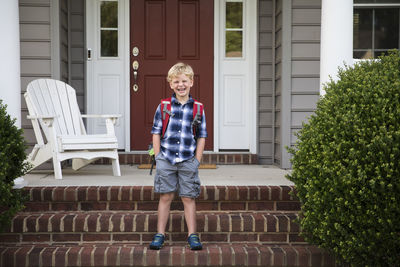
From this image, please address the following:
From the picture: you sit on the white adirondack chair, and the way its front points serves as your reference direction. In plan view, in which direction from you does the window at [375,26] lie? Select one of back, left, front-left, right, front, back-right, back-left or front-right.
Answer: front-left

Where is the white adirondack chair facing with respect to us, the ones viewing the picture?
facing the viewer and to the right of the viewer

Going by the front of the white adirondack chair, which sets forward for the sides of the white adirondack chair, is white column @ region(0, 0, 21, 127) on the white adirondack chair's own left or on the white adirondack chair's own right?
on the white adirondack chair's own right

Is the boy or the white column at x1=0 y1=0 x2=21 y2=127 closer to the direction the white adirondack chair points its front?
the boy

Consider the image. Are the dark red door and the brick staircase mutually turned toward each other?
no

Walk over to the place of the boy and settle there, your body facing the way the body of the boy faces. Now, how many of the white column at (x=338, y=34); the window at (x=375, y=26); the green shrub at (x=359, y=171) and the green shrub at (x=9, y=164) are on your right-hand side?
1

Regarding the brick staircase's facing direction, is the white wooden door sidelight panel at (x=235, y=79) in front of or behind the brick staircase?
behind

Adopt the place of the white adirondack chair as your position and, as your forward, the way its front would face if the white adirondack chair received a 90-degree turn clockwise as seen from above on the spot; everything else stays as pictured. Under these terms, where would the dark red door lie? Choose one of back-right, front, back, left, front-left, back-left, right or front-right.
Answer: back

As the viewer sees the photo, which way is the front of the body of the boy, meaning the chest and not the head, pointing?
toward the camera

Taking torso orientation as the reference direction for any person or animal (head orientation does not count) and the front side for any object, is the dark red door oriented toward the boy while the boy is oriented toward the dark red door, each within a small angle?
no

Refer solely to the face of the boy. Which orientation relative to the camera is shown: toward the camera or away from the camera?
toward the camera

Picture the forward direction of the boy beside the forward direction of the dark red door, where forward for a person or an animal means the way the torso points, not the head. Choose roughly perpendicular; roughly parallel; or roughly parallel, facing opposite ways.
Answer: roughly parallel

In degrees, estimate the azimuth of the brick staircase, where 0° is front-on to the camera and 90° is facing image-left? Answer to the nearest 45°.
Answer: approximately 0°

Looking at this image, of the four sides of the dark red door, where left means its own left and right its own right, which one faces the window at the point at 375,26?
left

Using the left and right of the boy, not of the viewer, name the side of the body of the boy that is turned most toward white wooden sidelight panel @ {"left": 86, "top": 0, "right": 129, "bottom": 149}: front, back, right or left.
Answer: back

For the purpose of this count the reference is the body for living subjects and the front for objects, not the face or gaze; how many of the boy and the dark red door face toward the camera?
2

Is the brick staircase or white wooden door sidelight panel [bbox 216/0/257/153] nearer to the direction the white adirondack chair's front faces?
the brick staircase

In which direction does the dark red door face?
toward the camera
